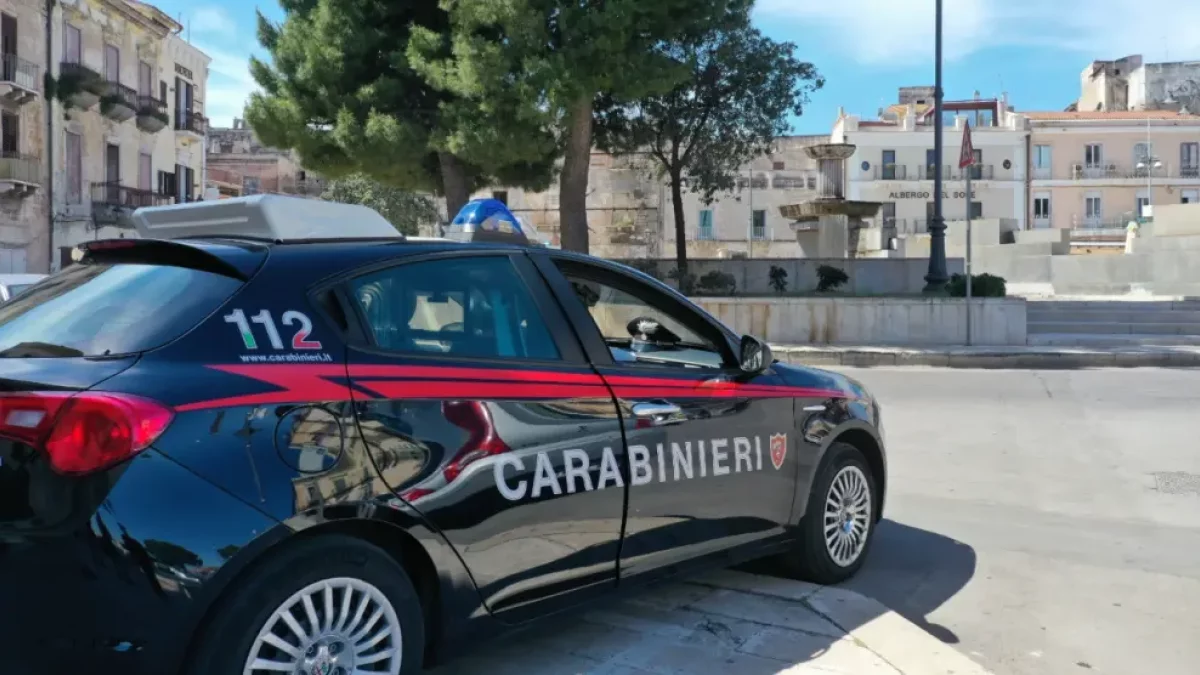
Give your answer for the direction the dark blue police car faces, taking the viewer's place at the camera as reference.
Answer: facing away from the viewer and to the right of the viewer

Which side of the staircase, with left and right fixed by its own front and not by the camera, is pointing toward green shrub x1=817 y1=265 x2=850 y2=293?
right

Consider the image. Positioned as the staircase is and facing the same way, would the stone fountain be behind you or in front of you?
behind

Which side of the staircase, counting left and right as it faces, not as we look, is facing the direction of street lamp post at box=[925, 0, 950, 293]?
right

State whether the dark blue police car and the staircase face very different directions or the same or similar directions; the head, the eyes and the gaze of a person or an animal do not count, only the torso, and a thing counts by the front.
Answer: very different directions

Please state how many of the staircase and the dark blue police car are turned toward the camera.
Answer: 1

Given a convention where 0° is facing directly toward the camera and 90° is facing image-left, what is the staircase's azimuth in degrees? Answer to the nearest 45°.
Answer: approximately 0°
